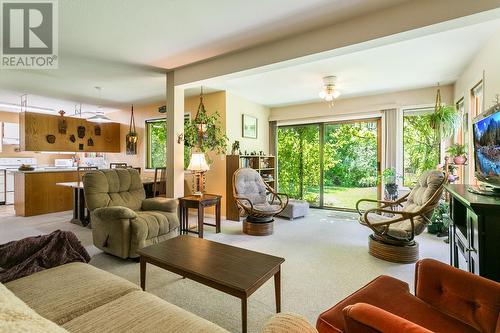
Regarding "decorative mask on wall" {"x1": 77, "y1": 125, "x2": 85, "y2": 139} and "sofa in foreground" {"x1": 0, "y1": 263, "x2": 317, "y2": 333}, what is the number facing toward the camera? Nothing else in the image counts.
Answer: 1

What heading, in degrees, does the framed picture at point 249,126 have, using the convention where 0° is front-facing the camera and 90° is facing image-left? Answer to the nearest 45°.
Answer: approximately 315°

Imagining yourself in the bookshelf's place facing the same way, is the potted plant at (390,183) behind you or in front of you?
in front

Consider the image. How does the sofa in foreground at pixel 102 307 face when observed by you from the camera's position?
facing away from the viewer and to the right of the viewer

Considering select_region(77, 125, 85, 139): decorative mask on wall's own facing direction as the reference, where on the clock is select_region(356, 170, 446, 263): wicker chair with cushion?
The wicker chair with cushion is roughly at 11 o'clock from the decorative mask on wall.

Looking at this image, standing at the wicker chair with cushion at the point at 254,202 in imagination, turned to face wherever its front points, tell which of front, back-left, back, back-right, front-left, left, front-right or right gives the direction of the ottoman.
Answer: left

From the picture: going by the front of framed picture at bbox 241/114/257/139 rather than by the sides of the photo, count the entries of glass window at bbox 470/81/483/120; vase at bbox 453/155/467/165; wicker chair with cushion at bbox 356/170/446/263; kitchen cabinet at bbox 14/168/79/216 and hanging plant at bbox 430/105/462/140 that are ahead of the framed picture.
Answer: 4

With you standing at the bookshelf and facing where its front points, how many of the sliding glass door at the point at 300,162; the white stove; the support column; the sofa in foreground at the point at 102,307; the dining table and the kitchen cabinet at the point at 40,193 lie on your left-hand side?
1

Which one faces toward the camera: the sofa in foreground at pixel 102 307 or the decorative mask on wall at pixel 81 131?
the decorative mask on wall

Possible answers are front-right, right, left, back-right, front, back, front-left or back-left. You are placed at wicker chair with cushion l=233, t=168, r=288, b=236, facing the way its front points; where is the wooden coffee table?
front-right

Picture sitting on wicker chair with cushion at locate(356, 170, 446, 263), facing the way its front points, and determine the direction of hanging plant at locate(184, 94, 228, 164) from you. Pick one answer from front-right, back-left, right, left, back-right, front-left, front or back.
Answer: front-right

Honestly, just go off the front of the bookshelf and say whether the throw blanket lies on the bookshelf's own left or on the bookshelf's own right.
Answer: on the bookshelf's own right

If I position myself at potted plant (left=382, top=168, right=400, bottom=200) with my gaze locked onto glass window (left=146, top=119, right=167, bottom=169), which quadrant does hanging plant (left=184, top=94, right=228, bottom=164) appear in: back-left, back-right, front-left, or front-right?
front-left

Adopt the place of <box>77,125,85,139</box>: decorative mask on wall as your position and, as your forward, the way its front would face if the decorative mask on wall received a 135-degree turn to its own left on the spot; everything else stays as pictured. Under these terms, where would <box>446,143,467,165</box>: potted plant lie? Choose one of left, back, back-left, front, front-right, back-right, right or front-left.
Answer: right

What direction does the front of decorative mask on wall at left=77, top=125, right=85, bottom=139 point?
toward the camera

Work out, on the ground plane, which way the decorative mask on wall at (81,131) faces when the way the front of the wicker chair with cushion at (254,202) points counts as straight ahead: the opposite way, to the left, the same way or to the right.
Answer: the same way

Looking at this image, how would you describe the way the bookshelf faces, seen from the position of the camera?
facing the viewer and to the right of the viewer
